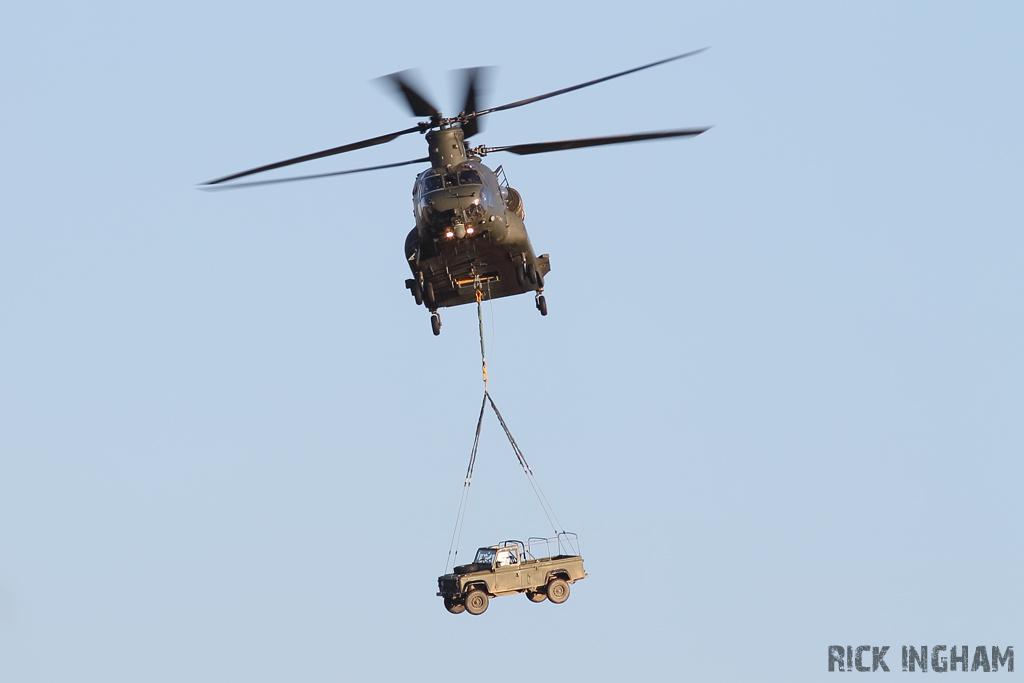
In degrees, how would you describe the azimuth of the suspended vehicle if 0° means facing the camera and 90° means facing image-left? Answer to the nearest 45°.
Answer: approximately 45°

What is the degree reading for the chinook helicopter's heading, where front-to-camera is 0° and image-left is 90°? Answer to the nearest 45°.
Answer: approximately 0°
